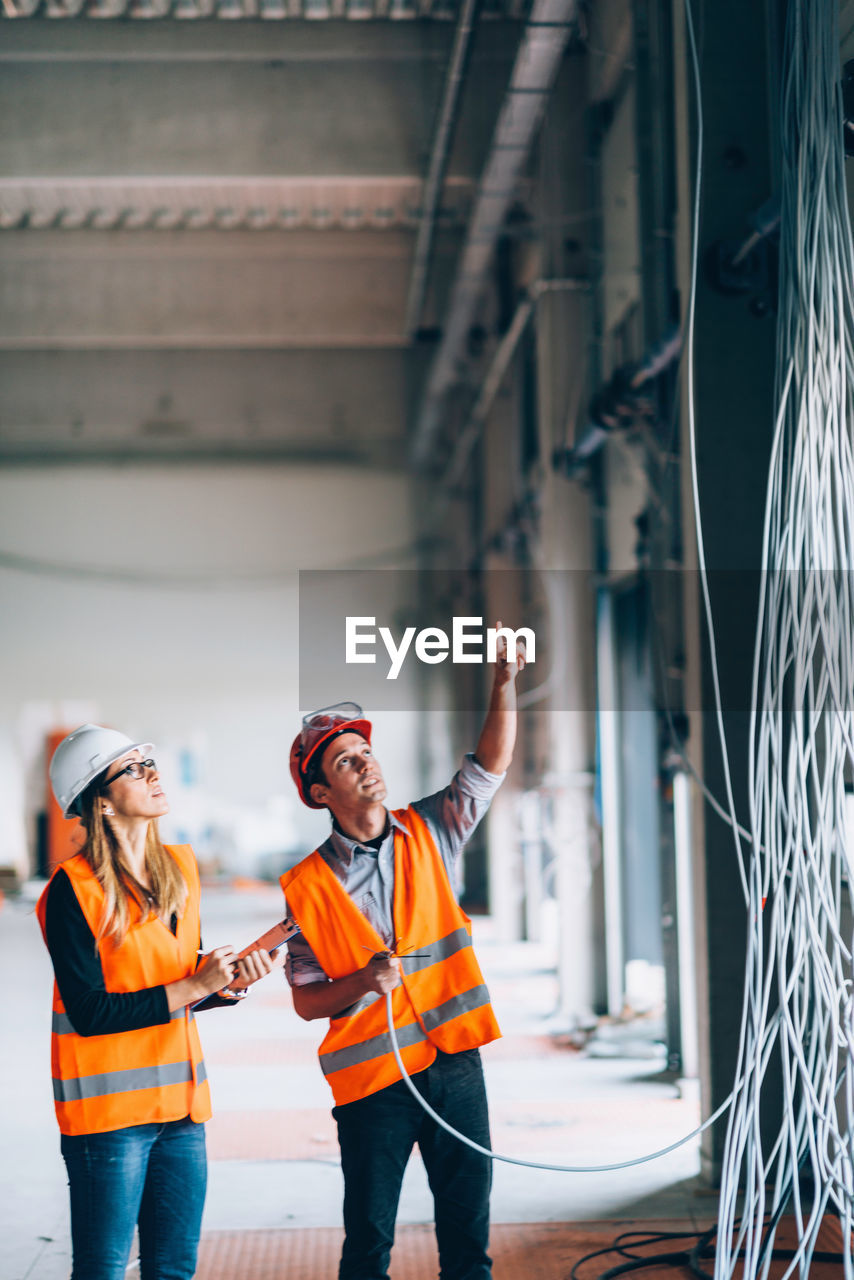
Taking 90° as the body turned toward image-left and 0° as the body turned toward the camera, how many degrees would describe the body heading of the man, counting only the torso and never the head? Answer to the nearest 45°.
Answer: approximately 315°

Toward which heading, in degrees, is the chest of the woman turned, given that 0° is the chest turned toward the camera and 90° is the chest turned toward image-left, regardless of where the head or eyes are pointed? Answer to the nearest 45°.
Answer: approximately 315°

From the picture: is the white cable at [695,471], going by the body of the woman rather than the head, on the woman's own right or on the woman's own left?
on the woman's own left

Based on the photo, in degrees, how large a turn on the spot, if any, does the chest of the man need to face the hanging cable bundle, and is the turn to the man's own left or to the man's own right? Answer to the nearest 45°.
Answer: approximately 45° to the man's own left

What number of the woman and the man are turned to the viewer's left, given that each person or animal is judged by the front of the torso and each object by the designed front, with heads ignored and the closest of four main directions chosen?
0

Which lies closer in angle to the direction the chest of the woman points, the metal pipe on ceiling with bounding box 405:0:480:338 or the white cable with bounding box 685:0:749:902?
the white cable

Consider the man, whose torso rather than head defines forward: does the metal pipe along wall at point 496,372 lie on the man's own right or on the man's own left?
on the man's own left

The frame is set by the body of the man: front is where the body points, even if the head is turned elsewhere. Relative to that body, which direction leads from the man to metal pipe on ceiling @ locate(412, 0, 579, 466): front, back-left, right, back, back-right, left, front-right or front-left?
back-left

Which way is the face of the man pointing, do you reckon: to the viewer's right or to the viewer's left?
to the viewer's right
